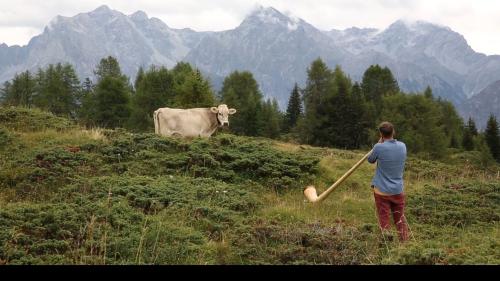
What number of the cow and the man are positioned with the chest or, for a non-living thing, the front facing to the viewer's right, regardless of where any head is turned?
1

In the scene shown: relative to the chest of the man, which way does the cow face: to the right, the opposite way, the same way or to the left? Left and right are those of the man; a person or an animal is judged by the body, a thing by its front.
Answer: to the right

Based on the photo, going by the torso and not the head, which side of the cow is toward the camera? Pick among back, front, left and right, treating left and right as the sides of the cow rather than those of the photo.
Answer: right

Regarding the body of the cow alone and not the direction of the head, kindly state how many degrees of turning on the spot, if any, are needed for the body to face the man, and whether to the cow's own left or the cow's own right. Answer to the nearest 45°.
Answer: approximately 90° to the cow's own right

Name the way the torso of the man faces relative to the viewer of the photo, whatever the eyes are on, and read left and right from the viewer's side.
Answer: facing away from the viewer and to the left of the viewer

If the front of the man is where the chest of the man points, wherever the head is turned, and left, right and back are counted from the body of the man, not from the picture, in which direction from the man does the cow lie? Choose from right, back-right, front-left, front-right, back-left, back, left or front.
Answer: front

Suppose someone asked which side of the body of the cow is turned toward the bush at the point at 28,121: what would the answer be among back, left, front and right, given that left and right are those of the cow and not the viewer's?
back

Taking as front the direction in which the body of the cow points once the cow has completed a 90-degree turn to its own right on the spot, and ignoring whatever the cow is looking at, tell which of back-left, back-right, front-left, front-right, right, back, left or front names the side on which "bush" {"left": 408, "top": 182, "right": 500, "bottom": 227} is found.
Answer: front-left

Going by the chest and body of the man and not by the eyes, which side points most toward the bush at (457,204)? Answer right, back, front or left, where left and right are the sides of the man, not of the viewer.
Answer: right

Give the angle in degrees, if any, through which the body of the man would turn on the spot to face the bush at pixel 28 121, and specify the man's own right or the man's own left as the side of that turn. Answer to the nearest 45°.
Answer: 0° — they already face it
